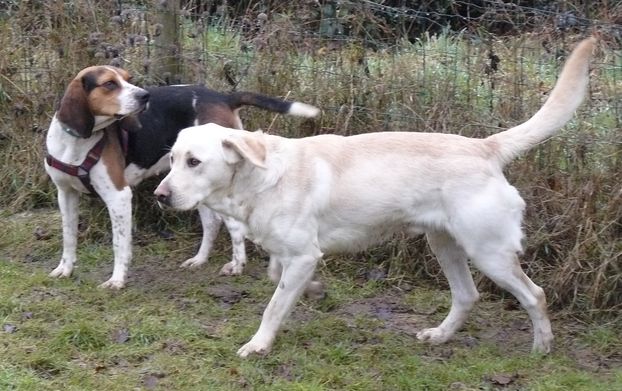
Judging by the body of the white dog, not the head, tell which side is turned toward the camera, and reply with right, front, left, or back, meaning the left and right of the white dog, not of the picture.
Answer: left

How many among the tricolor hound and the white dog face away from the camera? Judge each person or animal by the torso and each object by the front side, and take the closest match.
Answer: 0

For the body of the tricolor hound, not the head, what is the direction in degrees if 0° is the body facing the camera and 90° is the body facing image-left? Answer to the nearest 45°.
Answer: approximately 45°

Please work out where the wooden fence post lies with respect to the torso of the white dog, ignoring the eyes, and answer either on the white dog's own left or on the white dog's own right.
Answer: on the white dog's own right

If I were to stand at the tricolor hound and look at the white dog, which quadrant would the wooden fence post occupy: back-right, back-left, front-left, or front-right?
back-left

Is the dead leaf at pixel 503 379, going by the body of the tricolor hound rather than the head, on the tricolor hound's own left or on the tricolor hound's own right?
on the tricolor hound's own left

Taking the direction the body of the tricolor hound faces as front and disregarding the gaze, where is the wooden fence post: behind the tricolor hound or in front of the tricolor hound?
behind

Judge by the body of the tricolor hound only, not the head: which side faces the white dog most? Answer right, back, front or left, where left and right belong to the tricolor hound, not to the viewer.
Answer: left
